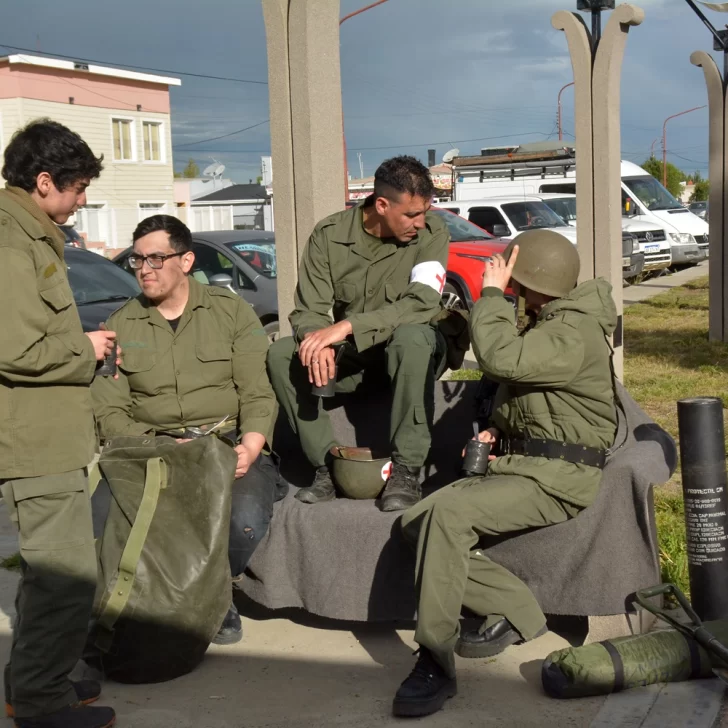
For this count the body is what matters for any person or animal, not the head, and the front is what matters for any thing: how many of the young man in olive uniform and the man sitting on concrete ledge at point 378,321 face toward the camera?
1

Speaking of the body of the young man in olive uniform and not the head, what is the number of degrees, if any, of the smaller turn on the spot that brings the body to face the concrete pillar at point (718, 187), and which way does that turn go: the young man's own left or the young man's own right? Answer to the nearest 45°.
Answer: approximately 45° to the young man's own left

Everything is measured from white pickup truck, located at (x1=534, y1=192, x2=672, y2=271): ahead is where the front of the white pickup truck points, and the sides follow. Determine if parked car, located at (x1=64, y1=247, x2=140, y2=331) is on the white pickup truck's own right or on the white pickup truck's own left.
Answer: on the white pickup truck's own right

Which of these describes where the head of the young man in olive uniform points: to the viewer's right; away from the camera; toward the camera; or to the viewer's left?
to the viewer's right

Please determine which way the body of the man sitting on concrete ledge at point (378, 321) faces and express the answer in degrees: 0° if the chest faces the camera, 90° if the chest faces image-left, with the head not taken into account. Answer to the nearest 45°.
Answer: approximately 0°

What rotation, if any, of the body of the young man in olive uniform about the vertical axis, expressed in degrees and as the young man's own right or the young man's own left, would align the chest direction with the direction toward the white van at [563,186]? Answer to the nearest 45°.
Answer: approximately 45° to the young man's own left

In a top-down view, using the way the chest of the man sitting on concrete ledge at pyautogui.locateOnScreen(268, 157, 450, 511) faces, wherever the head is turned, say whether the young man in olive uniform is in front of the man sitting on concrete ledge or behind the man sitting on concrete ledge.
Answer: in front

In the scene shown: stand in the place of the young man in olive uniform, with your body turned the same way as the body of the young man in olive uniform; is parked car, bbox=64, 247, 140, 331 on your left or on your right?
on your left

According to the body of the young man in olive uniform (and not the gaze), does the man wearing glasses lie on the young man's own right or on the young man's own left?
on the young man's own left
